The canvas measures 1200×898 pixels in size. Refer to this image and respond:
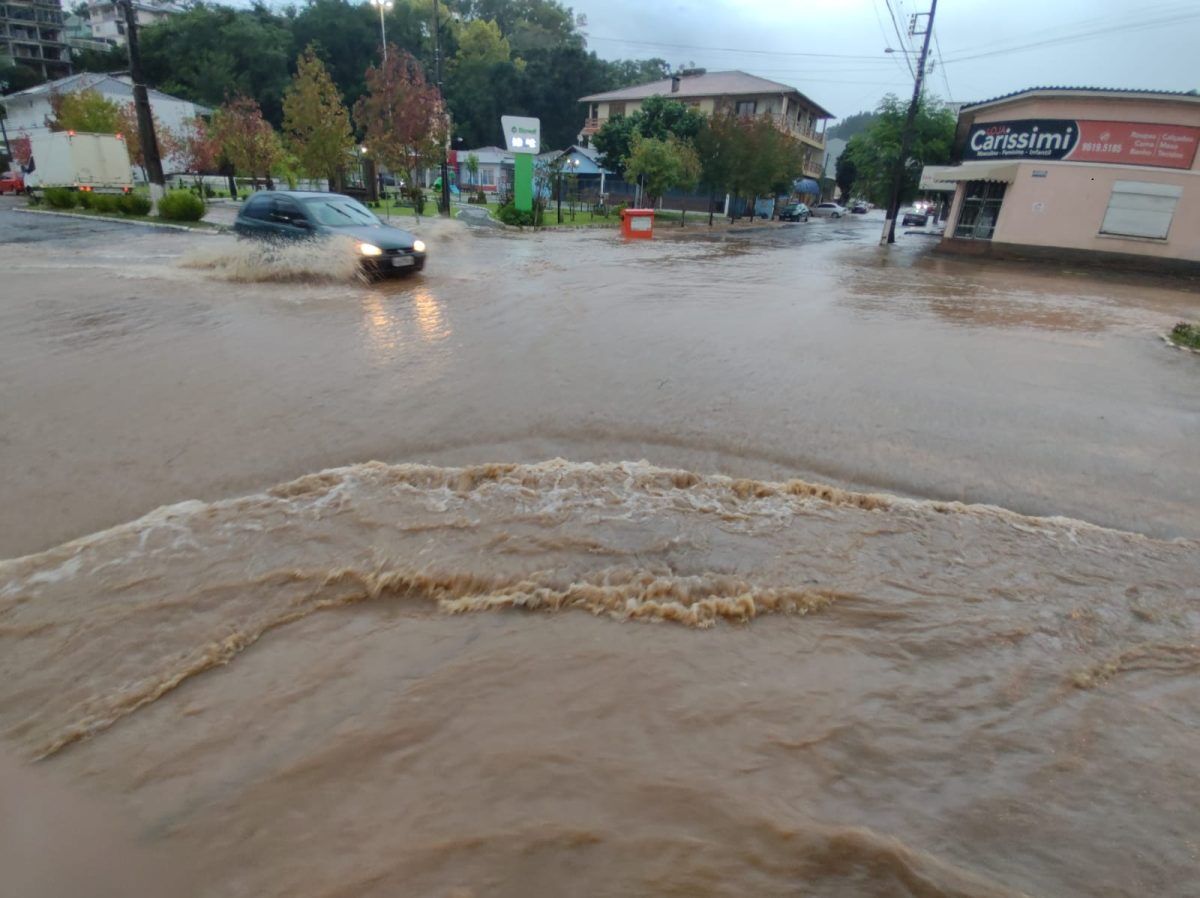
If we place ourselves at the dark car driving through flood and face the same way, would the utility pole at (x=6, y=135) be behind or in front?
behind

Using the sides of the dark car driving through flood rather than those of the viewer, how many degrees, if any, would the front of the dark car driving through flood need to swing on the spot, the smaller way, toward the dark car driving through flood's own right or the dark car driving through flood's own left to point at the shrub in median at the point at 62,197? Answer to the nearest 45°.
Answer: approximately 180°

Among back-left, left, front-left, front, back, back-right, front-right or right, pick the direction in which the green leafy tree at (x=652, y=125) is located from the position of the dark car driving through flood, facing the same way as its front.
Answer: left

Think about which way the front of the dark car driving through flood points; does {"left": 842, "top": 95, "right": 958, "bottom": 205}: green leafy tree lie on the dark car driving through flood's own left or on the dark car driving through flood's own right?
on the dark car driving through flood's own left

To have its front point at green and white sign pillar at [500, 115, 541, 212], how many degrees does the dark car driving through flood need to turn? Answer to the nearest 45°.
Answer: approximately 90° to its left

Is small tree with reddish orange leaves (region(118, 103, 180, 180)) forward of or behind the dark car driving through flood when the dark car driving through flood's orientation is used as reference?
behind

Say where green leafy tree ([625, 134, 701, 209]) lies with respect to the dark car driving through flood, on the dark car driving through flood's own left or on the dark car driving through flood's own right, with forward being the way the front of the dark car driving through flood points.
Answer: on the dark car driving through flood's own left

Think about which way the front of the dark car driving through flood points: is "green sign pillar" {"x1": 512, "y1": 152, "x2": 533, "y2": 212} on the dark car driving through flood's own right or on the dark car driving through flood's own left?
on the dark car driving through flood's own left

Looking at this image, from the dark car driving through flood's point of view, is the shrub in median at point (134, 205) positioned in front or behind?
behind

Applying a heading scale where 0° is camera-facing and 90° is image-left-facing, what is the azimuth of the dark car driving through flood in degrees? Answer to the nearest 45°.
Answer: approximately 315°

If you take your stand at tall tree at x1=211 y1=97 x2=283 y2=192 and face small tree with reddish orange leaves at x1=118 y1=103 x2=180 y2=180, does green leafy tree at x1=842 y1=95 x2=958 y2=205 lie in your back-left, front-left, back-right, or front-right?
back-right

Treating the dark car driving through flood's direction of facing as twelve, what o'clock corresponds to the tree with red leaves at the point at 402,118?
The tree with red leaves is roughly at 8 o'clock from the dark car driving through flood.
